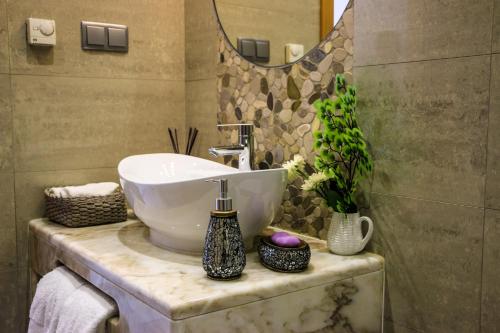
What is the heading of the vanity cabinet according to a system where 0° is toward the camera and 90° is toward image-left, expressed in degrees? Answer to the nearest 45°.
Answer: approximately 45°

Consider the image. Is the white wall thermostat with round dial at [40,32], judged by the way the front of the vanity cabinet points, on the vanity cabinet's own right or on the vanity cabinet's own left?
on the vanity cabinet's own right

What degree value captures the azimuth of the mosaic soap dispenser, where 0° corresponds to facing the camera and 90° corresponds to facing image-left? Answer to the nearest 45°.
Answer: approximately 90°

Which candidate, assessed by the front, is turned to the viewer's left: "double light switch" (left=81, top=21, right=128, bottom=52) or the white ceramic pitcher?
the white ceramic pitcher

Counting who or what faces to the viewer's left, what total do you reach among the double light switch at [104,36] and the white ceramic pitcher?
1

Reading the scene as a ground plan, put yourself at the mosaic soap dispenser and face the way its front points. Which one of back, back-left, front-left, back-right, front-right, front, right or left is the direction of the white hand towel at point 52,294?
front-right

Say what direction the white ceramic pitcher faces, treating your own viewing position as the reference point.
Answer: facing to the left of the viewer

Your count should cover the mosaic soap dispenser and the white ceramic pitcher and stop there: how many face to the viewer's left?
2

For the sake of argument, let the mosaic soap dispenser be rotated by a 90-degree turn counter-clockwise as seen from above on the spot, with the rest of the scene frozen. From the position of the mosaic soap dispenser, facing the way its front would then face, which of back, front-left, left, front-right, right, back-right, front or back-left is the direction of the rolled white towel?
back-right

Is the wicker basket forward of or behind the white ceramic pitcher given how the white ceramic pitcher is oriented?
forward
